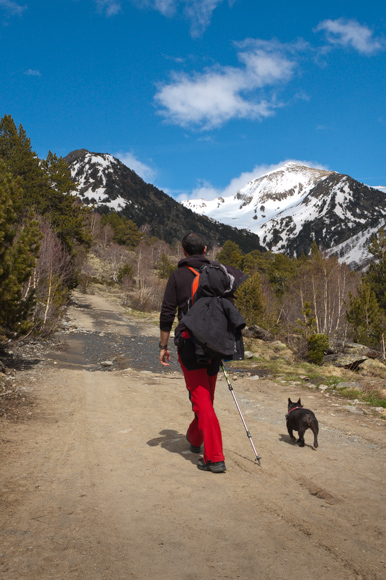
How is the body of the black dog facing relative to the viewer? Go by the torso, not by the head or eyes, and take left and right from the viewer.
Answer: facing away from the viewer and to the left of the viewer

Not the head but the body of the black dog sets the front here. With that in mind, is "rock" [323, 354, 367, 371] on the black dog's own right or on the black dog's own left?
on the black dog's own right

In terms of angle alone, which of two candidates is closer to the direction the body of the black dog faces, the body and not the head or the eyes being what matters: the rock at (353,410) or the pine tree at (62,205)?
the pine tree

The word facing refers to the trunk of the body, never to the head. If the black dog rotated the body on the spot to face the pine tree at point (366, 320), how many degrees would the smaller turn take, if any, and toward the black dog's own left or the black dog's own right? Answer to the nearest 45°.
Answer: approximately 45° to the black dog's own right

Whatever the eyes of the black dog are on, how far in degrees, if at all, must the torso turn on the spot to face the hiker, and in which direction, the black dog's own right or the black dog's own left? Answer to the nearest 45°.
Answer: approximately 90° to the black dog's own left

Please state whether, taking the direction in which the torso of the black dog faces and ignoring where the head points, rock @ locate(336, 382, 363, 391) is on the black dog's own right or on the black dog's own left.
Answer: on the black dog's own right

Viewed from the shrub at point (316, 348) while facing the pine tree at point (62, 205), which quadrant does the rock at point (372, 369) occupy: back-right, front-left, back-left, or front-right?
back-right

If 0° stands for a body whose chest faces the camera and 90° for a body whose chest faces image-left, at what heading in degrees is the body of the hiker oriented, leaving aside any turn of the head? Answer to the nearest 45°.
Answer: approximately 135°

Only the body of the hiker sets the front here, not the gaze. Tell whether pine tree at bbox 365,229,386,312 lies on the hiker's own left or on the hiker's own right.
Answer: on the hiker's own right
